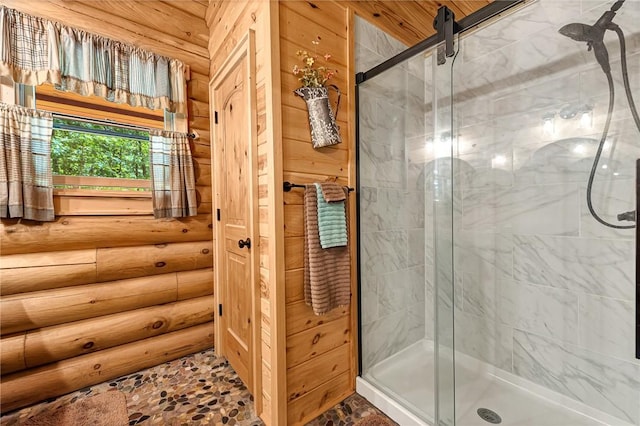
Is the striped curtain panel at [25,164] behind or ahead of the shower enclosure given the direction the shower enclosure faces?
ahead

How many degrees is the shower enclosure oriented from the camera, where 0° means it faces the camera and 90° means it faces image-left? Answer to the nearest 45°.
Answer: approximately 45°

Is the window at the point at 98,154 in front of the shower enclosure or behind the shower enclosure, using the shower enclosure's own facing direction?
in front
